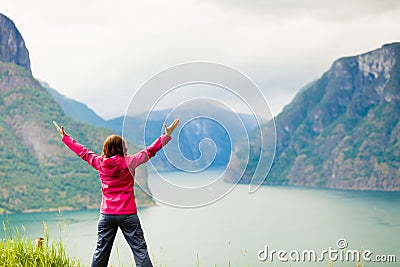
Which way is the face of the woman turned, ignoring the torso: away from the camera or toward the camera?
away from the camera

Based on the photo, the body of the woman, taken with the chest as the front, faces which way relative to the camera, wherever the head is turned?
away from the camera
